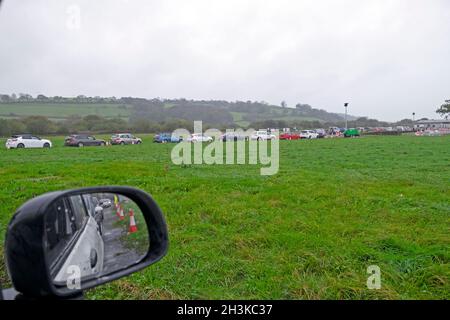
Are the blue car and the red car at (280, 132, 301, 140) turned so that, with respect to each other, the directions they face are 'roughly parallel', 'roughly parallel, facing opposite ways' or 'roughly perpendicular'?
roughly parallel

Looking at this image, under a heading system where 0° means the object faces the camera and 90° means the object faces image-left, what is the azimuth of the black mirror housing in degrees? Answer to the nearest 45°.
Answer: approximately 315°

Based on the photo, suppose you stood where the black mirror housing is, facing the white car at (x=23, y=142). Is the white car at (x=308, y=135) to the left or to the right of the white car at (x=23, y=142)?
right
